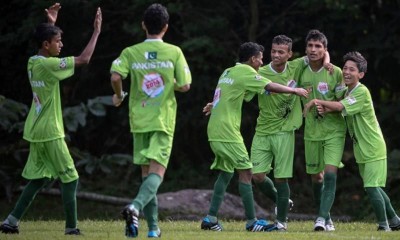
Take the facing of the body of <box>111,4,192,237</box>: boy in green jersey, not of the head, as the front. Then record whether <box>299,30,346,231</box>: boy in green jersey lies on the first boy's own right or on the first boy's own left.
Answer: on the first boy's own right

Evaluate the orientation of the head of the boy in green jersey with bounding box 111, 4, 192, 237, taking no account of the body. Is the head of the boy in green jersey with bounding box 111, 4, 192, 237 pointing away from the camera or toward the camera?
away from the camera

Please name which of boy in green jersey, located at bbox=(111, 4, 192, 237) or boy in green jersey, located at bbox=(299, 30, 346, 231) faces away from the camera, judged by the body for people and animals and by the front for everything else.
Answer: boy in green jersey, located at bbox=(111, 4, 192, 237)

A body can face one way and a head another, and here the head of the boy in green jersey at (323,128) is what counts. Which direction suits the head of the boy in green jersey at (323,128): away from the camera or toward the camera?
toward the camera

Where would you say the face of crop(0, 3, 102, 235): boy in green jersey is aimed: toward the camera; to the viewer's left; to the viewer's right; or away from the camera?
to the viewer's right

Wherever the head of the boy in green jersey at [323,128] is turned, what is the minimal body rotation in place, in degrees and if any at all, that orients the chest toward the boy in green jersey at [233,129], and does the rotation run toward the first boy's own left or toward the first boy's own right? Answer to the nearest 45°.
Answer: approximately 90° to the first boy's own right

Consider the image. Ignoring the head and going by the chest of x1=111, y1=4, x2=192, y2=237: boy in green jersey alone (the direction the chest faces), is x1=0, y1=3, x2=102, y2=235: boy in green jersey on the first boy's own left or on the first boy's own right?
on the first boy's own left

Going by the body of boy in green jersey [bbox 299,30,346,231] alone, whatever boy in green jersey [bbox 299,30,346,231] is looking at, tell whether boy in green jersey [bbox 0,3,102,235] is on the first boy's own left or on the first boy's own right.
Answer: on the first boy's own right

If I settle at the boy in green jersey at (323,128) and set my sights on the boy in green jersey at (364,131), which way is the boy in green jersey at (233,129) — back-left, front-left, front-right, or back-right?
back-right

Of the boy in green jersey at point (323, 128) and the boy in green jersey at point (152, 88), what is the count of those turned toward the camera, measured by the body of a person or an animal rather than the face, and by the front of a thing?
1

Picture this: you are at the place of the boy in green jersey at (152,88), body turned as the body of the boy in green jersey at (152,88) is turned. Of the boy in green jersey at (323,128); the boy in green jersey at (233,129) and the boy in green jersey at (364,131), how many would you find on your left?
0

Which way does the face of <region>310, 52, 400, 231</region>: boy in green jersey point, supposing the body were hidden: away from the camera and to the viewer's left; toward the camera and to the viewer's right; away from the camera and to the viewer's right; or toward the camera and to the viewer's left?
toward the camera and to the viewer's left

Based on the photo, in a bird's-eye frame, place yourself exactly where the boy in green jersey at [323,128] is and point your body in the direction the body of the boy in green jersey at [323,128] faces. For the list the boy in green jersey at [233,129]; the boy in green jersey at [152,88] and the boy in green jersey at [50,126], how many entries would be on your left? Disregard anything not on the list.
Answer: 0

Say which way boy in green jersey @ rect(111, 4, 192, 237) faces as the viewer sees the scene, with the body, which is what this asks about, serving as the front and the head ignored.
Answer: away from the camera

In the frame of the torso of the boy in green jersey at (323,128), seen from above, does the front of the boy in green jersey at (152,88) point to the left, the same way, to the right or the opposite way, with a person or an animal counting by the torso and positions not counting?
the opposite way

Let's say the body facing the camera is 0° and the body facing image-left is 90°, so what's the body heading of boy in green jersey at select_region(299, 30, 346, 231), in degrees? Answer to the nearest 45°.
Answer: approximately 0°
